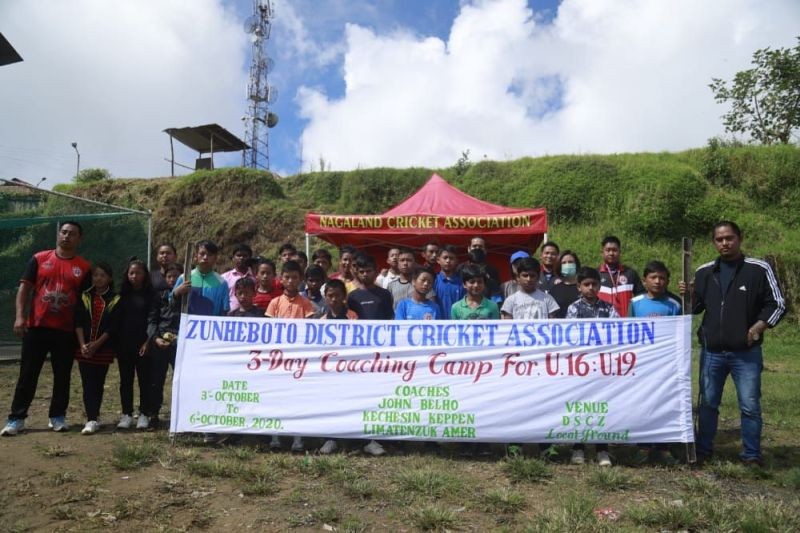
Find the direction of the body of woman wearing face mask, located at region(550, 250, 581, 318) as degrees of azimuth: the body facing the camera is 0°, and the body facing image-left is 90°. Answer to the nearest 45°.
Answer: approximately 0°

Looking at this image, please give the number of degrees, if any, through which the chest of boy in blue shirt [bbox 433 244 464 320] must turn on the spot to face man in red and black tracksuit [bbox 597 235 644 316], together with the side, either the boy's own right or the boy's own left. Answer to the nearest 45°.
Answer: approximately 90° to the boy's own left

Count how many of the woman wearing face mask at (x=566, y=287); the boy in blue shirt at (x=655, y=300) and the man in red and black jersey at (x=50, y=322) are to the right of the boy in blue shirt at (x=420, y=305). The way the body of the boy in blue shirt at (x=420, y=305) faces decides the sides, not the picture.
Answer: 1

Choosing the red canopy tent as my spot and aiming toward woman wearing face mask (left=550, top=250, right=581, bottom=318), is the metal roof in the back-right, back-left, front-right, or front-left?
back-right

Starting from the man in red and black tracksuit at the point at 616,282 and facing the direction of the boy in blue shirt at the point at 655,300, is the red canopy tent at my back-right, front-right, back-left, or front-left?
back-right

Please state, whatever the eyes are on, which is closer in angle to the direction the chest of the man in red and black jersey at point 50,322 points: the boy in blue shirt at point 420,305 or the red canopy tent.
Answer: the boy in blue shirt

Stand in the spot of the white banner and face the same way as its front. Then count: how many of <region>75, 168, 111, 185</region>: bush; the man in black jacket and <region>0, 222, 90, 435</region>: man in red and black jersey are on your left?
1

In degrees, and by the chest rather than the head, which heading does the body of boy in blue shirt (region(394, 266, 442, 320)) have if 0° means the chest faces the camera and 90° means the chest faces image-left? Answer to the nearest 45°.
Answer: approximately 0°
